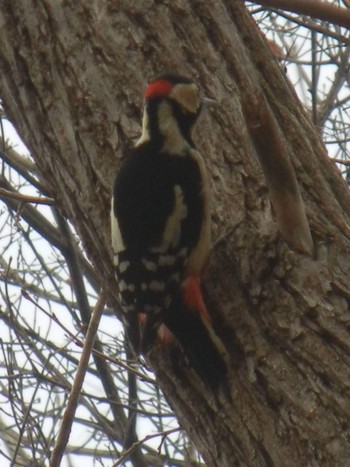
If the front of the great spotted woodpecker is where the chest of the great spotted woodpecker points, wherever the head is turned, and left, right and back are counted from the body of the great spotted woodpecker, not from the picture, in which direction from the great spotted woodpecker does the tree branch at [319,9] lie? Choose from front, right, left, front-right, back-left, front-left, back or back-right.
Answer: right

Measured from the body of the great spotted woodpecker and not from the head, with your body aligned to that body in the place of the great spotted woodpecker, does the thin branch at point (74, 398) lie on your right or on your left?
on your left

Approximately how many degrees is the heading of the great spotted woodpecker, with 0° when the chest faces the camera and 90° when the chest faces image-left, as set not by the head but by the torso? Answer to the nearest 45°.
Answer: approximately 225°
